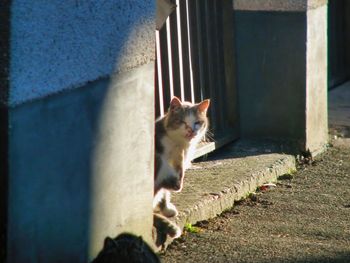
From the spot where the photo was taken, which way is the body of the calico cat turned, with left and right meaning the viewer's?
facing the viewer and to the right of the viewer
